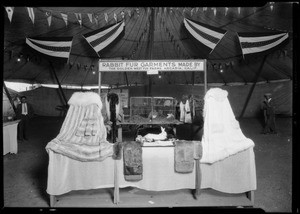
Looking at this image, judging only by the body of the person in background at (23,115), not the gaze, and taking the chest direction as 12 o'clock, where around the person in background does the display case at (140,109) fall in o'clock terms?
The display case is roughly at 10 o'clock from the person in background.

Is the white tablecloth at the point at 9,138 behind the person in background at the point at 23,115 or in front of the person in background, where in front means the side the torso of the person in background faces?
in front

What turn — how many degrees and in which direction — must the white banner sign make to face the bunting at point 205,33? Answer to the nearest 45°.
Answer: approximately 135° to its left

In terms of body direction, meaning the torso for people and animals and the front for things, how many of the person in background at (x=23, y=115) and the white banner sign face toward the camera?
2

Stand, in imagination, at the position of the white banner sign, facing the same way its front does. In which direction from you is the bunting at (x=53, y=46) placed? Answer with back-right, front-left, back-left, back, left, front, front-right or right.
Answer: back-right

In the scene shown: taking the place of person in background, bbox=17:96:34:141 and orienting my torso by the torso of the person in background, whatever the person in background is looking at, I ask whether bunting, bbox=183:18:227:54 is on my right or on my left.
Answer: on my left

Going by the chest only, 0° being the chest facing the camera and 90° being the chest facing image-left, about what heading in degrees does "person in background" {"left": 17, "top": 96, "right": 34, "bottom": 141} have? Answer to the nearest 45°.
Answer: approximately 0°

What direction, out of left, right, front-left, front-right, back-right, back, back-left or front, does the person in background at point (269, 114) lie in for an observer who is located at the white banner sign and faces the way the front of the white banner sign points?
back-left
